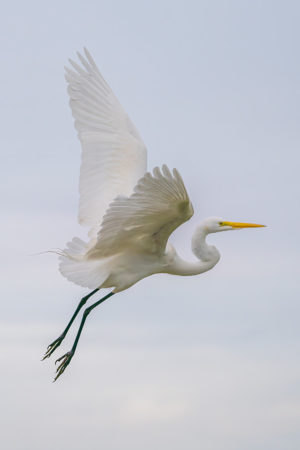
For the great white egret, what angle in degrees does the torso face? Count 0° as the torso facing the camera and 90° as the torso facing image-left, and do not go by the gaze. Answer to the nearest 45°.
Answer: approximately 270°
